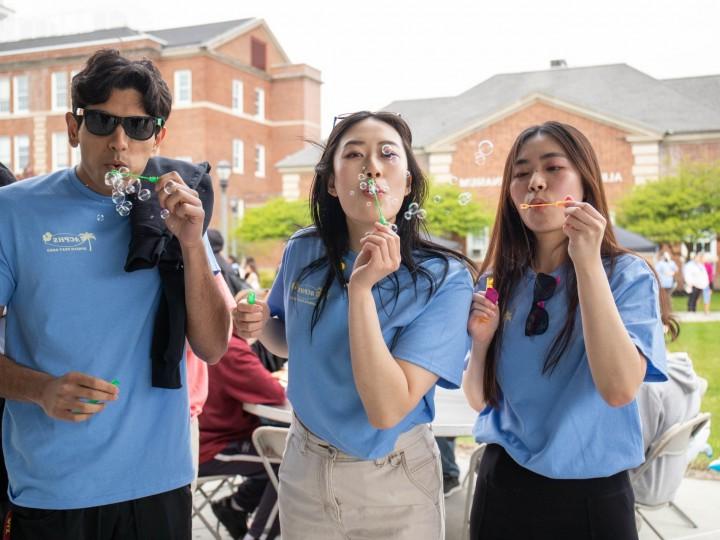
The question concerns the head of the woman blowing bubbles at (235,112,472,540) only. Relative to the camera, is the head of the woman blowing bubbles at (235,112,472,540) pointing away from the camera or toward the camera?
toward the camera

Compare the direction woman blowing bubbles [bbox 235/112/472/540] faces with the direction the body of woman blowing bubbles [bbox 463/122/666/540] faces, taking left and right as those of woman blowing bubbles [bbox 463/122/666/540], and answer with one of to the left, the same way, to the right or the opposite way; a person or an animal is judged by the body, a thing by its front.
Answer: the same way

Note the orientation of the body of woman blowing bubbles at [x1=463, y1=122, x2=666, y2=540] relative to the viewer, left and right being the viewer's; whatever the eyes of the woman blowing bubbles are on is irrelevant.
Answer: facing the viewer and to the left of the viewer

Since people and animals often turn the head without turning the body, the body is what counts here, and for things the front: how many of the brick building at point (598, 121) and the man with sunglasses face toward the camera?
2

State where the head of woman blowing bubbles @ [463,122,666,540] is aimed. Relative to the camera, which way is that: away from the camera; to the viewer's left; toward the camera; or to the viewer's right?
toward the camera

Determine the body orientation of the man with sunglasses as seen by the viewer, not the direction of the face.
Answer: toward the camera

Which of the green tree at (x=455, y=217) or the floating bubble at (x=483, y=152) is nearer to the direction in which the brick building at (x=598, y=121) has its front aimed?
the floating bubble

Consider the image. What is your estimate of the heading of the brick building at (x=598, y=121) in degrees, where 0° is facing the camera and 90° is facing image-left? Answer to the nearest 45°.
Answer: approximately 0°

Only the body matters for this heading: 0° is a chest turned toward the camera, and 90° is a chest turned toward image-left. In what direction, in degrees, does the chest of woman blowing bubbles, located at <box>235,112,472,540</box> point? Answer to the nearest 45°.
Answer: approximately 45°
